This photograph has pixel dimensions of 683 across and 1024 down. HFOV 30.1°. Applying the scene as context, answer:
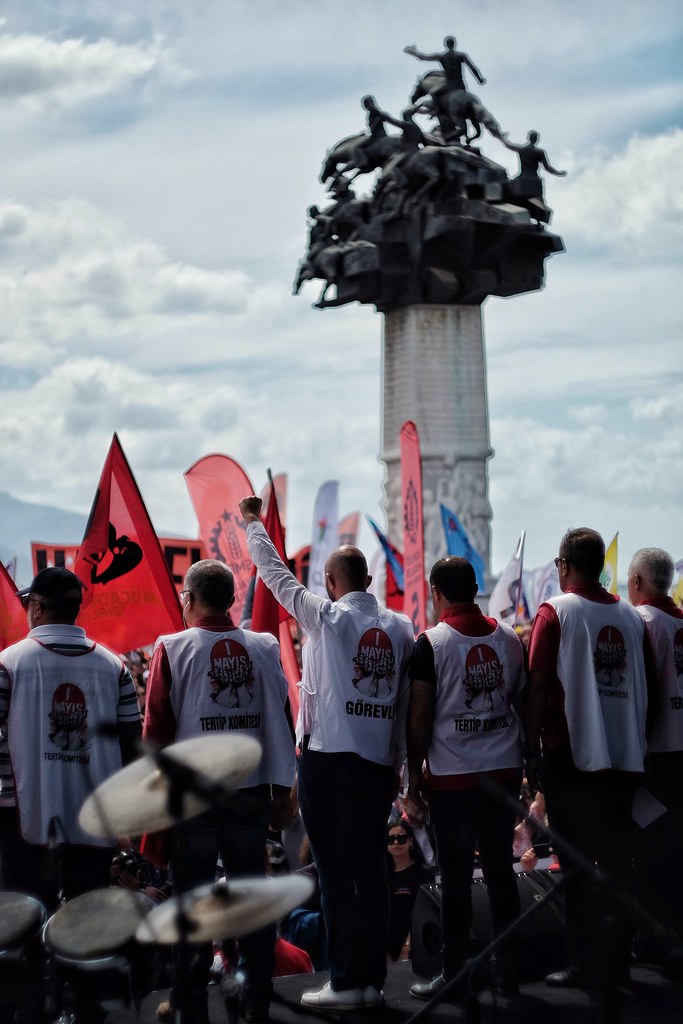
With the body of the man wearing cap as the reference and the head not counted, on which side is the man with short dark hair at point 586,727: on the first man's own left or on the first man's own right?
on the first man's own right

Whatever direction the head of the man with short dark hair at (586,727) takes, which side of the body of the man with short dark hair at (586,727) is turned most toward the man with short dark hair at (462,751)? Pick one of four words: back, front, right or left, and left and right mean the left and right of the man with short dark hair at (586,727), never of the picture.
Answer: left

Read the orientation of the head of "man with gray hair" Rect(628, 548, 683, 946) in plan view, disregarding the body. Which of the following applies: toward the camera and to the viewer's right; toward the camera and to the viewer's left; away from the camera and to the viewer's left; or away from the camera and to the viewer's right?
away from the camera and to the viewer's left

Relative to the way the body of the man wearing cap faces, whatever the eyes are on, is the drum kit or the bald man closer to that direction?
the bald man

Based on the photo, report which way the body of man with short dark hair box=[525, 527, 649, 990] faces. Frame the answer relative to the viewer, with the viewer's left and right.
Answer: facing away from the viewer and to the left of the viewer

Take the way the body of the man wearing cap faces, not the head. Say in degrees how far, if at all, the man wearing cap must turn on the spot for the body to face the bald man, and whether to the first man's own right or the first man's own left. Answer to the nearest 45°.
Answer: approximately 90° to the first man's own right

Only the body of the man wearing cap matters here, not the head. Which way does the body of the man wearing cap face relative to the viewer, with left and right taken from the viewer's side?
facing away from the viewer

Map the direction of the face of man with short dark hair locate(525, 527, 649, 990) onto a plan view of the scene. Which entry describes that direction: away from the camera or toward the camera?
away from the camera
